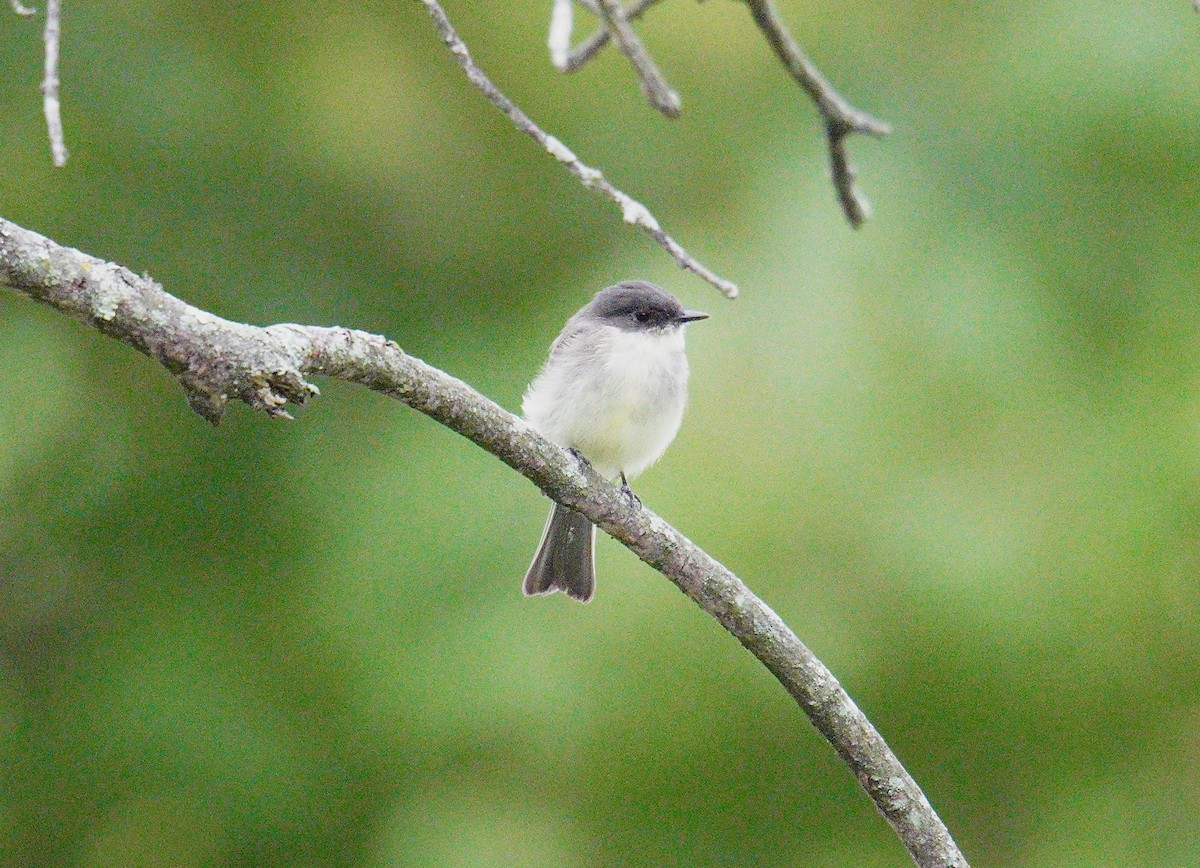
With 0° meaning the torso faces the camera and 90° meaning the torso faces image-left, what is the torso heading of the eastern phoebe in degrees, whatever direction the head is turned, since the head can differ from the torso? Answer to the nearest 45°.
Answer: approximately 315°

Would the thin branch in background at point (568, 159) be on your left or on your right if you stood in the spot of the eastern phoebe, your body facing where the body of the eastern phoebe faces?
on your right

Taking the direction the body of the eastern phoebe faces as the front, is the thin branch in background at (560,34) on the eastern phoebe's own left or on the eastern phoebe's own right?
on the eastern phoebe's own right
